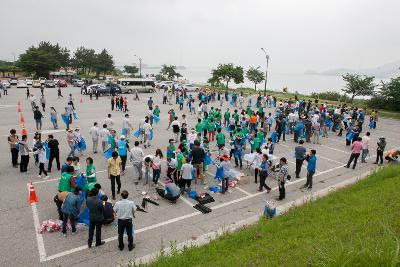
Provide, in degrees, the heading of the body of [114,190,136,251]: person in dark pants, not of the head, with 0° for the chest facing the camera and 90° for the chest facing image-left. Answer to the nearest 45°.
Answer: approximately 180°

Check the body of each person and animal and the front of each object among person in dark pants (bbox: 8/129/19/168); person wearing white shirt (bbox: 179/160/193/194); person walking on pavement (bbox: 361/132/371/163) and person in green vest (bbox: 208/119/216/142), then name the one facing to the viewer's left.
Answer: the person walking on pavement

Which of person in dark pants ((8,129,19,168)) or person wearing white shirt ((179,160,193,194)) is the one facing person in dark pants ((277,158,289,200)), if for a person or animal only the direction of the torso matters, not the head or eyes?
person in dark pants ((8,129,19,168))

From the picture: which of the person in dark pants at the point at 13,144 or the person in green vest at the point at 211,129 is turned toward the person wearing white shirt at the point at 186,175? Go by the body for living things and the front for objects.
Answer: the person in dark pants

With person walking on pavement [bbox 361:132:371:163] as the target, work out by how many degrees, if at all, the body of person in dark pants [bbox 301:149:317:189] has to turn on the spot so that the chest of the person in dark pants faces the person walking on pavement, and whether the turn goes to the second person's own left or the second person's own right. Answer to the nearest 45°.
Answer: approximately 135° to the second person's own right

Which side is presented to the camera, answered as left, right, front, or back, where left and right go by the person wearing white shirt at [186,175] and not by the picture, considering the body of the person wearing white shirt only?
back

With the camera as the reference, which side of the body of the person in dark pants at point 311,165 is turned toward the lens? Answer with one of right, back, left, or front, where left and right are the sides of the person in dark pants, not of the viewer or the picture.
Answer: left

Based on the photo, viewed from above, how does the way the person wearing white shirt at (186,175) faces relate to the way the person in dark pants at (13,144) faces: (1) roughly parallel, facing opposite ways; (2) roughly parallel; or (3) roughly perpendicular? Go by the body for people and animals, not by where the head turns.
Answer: roughly perpendicular
